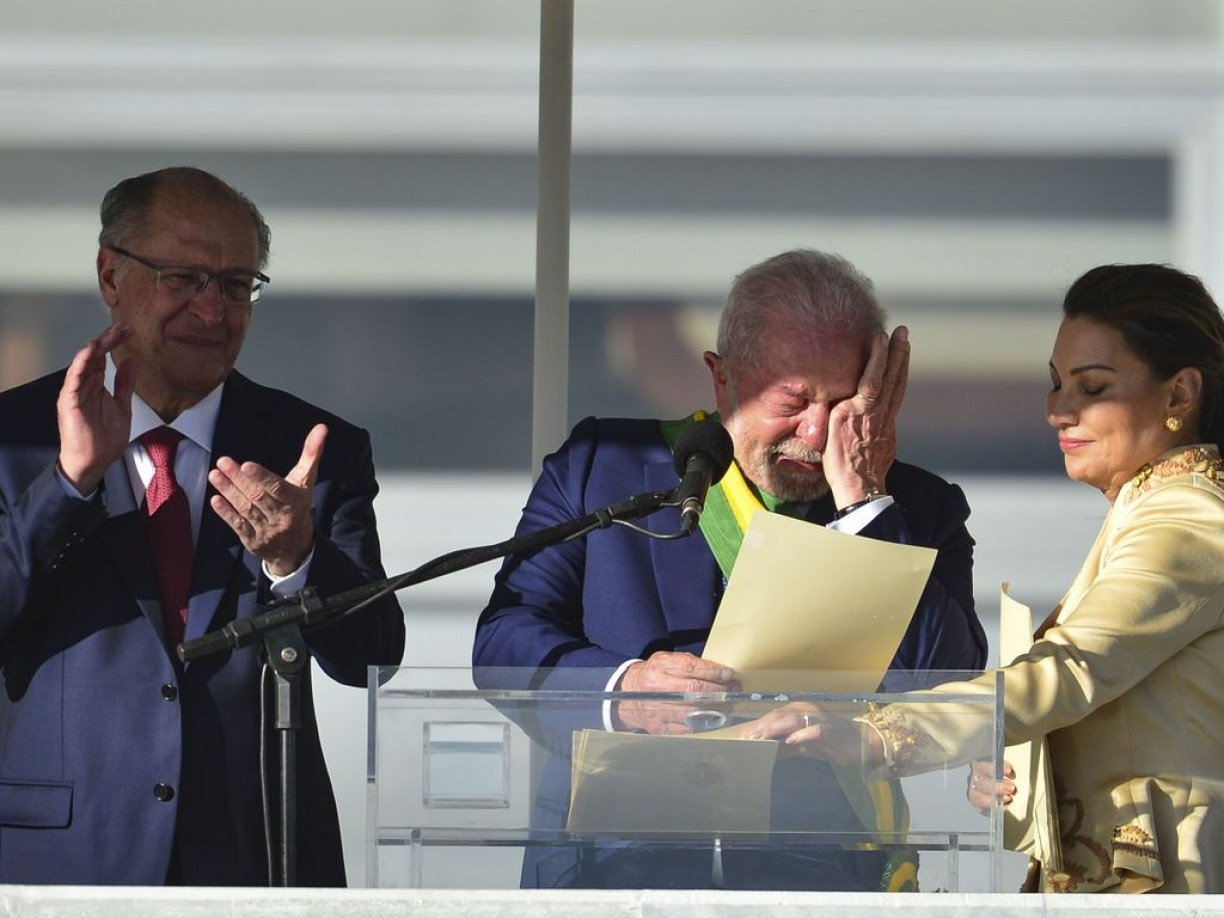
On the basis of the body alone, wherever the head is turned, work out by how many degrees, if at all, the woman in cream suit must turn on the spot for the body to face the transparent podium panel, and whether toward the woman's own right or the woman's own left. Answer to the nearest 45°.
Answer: approximately 45° to the woman's own left

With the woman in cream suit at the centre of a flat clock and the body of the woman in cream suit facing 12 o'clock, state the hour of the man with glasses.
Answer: The man with glasses is roughly at 12 o'clock from the woman in cream suit.

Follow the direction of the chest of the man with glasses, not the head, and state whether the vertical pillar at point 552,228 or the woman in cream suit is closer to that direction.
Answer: the woman in cream suit

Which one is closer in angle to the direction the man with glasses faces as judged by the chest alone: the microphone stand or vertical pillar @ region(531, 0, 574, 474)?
the microphone stand

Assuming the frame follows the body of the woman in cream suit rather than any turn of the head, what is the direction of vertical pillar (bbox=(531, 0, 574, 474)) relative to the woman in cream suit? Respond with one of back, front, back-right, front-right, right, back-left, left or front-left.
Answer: front-right

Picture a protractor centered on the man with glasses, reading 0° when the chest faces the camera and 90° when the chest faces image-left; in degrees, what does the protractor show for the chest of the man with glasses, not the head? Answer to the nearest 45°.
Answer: approximately 0°

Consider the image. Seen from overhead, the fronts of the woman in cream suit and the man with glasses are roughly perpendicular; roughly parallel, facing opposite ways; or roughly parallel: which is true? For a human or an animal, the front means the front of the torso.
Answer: roughly perpendicular

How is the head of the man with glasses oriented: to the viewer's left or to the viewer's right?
to the viewer's right

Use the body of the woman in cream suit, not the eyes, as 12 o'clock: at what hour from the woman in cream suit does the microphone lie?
The microphone is roughly at 11 o'clock from the woman in cream suit.

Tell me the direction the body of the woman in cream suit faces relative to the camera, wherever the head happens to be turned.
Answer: to the viewer's left

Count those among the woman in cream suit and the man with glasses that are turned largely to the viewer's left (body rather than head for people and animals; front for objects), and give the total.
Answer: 1

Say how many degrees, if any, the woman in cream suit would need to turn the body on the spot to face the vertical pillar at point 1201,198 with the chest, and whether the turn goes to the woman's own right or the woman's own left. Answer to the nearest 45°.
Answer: approximately 90° to the woman's own right

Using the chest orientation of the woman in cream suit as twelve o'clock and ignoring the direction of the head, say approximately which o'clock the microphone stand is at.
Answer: The microphone stand is roughly at 11 o'clock from the woman in cream suit.
